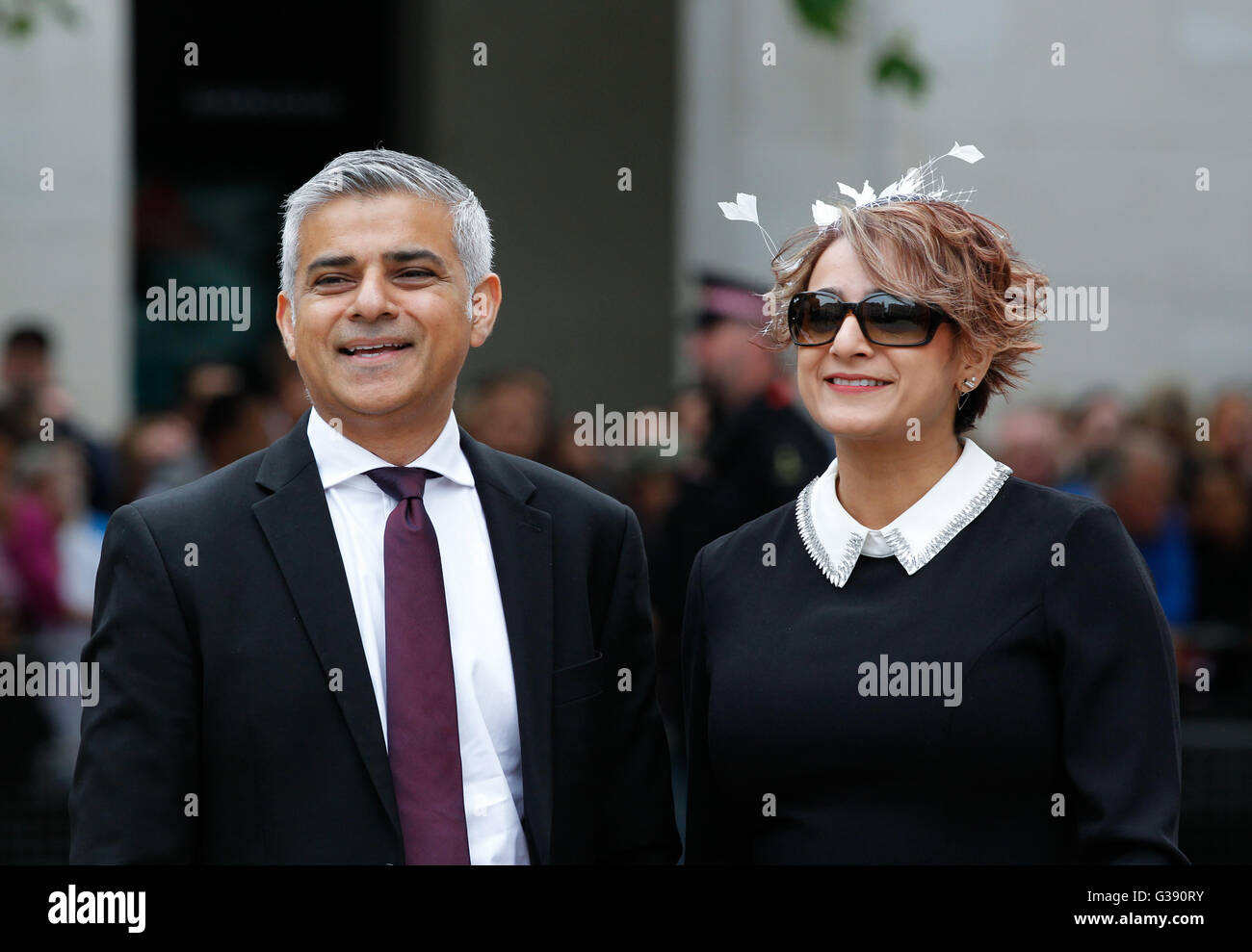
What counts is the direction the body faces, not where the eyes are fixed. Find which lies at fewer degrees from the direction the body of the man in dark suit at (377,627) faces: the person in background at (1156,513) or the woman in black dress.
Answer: the woman in black dress

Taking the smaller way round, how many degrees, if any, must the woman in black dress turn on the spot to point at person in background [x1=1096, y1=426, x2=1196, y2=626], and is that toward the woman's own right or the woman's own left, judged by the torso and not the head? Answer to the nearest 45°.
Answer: approximately 135° to the woman's own right

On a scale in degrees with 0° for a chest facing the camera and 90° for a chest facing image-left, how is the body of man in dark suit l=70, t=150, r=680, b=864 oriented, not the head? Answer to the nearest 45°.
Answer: approximately 0°

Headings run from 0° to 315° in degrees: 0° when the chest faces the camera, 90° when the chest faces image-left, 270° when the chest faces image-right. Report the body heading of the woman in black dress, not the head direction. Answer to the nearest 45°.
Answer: approximately 45°

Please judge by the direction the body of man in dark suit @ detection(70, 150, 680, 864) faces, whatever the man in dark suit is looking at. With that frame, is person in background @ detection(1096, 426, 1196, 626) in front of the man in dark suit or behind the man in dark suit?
behind

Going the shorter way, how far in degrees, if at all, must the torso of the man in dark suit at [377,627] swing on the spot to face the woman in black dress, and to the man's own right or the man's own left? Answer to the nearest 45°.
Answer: approximately 90° to the man's own left

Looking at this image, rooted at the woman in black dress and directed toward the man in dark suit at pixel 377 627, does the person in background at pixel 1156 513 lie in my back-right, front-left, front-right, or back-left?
back-right
